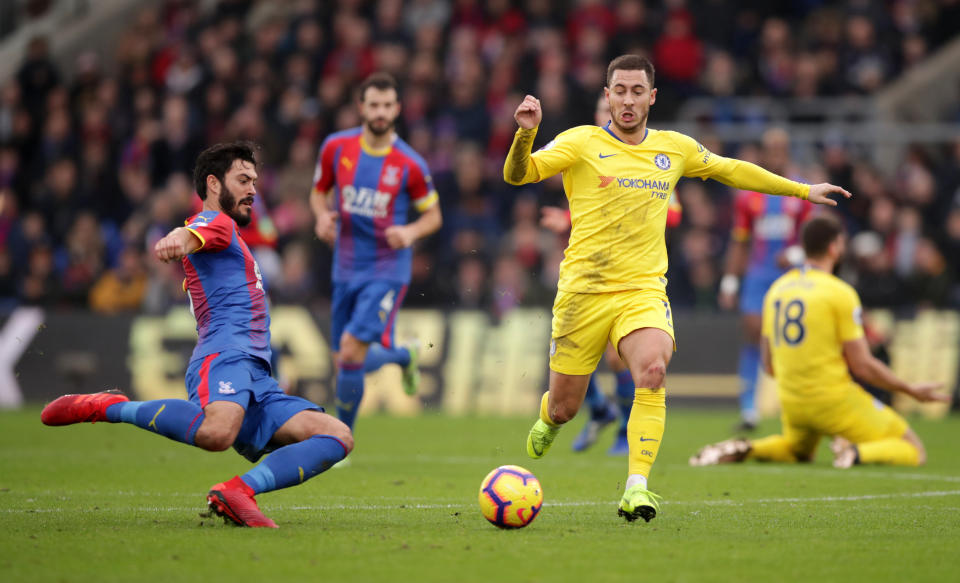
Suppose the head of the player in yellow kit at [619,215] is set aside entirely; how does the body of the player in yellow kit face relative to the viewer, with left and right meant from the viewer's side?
facing the viewer

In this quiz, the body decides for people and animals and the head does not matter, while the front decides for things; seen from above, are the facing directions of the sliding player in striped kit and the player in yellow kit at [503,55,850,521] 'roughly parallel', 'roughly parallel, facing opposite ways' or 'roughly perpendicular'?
roughly perpendicular

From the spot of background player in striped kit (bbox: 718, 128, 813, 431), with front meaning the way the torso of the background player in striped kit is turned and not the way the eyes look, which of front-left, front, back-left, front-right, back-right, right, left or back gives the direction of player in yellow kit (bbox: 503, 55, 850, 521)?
front

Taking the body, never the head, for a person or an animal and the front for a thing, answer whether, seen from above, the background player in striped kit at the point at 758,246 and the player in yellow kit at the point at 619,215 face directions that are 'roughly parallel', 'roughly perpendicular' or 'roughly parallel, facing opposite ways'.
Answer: roughly parallel

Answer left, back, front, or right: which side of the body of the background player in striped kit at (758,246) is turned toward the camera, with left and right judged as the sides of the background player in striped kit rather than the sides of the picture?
front

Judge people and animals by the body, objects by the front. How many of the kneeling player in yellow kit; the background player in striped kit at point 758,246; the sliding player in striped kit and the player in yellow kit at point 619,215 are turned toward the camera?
2

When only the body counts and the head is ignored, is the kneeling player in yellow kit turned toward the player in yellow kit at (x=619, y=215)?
no

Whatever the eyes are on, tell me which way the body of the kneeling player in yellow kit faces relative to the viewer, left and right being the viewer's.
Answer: facing away from the viewer and to the right of the viewer

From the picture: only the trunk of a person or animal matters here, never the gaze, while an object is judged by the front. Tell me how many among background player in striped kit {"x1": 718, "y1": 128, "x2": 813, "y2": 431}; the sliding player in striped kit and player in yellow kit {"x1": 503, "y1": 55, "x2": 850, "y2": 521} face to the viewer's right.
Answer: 1

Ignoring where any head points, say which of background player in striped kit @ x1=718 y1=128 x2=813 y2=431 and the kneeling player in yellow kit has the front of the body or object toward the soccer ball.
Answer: the background player in striped kit

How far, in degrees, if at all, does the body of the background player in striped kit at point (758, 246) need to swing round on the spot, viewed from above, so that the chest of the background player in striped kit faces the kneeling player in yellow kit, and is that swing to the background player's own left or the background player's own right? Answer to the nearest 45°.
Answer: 0° — they already face them

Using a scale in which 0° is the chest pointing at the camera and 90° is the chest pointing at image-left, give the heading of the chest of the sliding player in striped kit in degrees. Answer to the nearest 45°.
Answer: approximately 270°

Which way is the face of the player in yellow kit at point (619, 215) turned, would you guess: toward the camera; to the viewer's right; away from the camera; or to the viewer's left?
toward the camera

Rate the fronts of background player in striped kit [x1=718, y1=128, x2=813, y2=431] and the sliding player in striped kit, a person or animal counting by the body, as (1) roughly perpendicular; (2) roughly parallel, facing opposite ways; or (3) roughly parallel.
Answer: roughly perpendicular

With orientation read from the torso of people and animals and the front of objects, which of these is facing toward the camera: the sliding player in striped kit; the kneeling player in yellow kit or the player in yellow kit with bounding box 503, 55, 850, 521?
the player in yellow kit

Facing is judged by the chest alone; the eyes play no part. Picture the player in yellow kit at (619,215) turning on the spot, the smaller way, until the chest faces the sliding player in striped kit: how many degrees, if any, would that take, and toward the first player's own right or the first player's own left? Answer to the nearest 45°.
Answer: approximately 45° to the first player's own right

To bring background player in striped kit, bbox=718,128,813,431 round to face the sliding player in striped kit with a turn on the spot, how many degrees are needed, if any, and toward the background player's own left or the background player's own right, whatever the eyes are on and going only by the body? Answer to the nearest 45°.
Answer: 0° — they already face them

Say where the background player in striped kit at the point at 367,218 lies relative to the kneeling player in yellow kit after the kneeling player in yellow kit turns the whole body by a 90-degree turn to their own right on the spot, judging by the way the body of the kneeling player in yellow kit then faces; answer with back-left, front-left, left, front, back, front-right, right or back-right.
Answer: back-right
